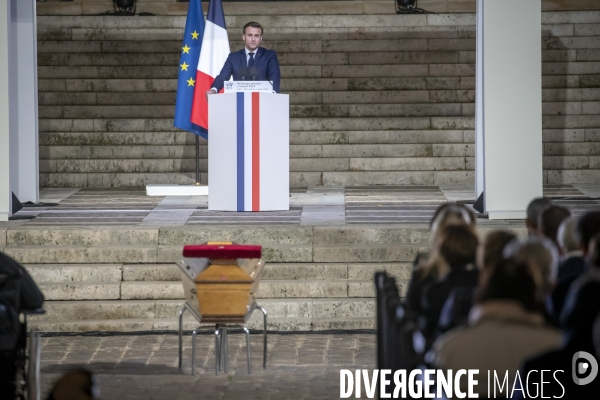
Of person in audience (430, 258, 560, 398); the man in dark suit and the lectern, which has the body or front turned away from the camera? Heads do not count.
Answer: the person in audience

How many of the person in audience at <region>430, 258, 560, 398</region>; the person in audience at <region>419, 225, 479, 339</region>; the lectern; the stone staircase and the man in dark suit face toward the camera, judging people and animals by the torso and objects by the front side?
3

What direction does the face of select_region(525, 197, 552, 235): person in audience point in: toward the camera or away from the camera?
away from the camera

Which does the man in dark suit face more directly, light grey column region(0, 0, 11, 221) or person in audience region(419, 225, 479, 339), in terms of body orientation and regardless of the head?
the person in audience

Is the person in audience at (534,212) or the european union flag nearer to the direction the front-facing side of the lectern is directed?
the person in audience

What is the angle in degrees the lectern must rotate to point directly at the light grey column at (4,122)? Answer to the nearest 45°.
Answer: approximately 90° to its right

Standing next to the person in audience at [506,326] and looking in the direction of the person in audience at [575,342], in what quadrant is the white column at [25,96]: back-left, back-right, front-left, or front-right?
back-left

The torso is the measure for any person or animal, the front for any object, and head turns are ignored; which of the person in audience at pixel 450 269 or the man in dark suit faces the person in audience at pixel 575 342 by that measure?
the man in dark suit

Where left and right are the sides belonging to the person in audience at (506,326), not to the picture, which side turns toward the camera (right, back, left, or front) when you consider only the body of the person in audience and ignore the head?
back

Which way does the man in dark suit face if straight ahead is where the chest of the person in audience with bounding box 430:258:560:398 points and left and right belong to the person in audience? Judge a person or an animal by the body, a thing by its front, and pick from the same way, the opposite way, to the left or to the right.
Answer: the opposite way

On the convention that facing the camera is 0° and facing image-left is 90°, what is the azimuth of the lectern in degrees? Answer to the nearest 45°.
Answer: approximately 0°

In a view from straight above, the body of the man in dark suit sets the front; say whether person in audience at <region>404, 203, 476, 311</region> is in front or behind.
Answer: in front

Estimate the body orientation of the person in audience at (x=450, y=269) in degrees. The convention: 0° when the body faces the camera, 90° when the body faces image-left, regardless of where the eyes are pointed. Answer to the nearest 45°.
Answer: approximately 135°

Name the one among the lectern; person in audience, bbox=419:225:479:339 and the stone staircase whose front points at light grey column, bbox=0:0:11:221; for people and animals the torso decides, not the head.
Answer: the person in audience

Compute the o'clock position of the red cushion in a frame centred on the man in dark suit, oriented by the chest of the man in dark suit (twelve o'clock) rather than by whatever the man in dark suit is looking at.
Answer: The red cushion is roughly at 12 o'clock from the man in dark suit.
